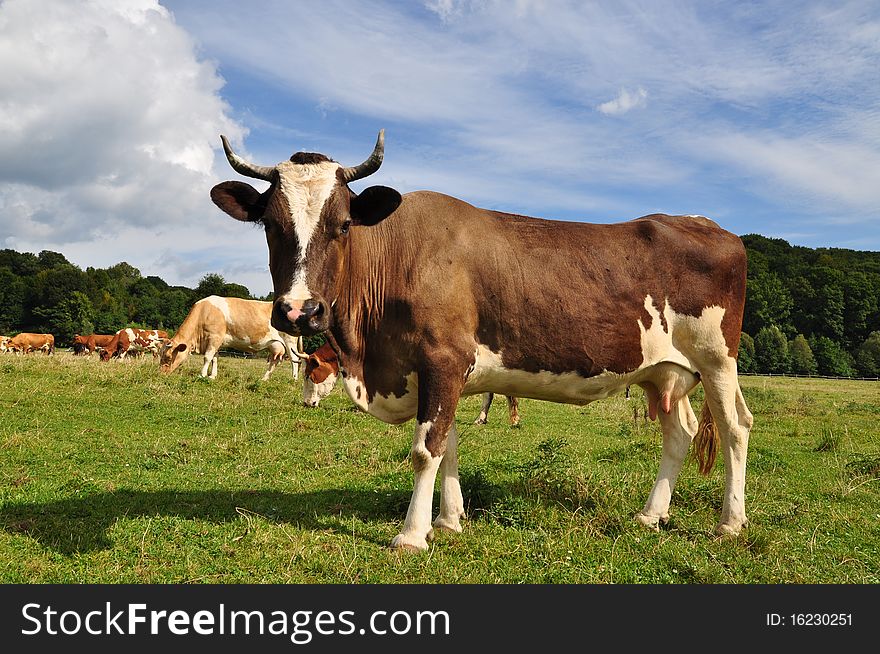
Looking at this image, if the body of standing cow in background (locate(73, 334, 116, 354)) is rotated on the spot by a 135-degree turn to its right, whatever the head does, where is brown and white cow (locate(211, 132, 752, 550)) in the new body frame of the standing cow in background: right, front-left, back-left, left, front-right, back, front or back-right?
back-right

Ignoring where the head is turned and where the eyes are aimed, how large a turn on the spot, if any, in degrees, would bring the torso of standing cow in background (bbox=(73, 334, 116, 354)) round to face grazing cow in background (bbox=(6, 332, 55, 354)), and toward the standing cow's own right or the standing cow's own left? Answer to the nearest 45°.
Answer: approximately 45° to the standing cow's own right

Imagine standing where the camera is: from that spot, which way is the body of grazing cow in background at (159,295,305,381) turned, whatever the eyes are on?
to the viewer's left

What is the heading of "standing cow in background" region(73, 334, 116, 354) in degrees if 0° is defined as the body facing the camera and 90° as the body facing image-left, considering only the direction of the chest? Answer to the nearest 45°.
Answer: approximately 90°

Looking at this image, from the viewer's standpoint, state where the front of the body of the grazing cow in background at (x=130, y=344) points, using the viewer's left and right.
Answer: facing to the left of the viewer

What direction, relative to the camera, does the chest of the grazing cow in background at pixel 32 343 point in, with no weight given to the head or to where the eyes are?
to the viewer's left
